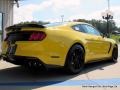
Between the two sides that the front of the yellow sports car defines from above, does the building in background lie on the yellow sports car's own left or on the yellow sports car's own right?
on the yellow sports car's own left

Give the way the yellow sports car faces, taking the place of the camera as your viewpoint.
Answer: facing away from the viewer and to the right of the viewer
